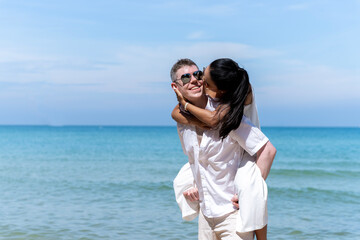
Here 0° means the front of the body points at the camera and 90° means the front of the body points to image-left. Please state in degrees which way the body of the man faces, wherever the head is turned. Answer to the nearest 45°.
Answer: approximately 45°
